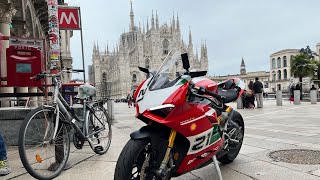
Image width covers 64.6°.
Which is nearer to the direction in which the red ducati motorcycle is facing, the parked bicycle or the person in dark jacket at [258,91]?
the parked bicycle

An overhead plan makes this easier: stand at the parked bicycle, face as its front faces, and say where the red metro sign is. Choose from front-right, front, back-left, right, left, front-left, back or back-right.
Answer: back-right

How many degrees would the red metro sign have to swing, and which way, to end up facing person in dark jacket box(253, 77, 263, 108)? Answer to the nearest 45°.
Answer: approximately 135° to its left

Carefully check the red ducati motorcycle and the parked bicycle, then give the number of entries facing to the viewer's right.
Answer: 0

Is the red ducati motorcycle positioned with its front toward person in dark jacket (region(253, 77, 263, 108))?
no

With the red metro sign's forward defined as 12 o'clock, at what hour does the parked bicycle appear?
The parked bicycle is roughly at 12 o'clock from the red metro sign.

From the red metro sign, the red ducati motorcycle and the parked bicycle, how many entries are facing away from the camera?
0

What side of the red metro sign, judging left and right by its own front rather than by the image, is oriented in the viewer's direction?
front

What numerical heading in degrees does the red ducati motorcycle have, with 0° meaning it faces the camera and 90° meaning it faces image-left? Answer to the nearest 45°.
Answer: approximately 45°

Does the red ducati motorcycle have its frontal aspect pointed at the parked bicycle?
no

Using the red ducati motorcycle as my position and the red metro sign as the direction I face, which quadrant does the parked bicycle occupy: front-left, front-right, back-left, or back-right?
front-left

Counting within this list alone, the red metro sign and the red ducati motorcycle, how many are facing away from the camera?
0
